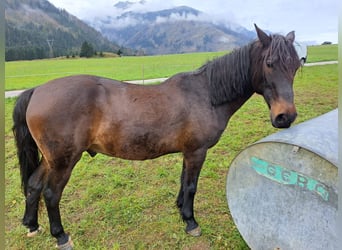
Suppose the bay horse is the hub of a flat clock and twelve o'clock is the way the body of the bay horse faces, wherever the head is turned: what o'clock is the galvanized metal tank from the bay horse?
The galvanized metal tank is roughly at 1 o'clock from the bay horse.

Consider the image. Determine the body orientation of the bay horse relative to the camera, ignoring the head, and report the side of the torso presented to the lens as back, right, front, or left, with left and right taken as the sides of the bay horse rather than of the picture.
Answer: right
